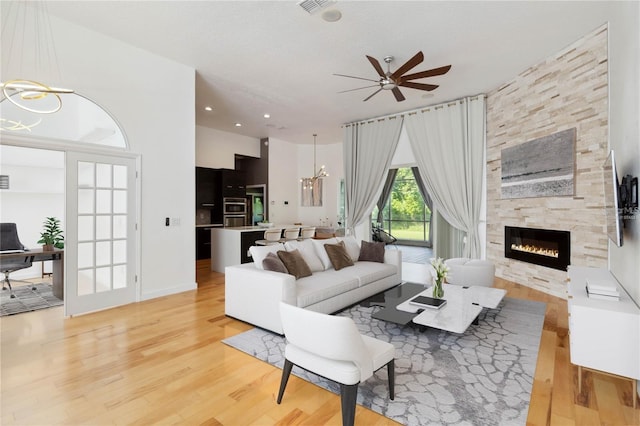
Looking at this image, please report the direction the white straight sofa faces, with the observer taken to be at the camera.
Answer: facing the viewer and to the right of the viewer

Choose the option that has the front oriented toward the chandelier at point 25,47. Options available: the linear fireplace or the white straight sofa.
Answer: the linear fireplace

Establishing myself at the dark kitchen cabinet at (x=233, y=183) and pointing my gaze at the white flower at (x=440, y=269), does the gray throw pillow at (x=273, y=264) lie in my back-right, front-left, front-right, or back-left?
front-right

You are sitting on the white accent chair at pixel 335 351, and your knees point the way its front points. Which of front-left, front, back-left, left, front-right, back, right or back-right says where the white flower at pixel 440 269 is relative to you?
front

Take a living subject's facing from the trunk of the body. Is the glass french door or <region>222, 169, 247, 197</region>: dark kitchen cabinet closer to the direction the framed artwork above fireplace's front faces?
the glass french door

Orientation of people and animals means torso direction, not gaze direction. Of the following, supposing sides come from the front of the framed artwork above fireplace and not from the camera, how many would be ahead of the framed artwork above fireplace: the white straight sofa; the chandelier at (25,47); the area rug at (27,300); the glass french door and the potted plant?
5

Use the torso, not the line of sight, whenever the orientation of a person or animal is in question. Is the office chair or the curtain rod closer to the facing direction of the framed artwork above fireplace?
the office chair

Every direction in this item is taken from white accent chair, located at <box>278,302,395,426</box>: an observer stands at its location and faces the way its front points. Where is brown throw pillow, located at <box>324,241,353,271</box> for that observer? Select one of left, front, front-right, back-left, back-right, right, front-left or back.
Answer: front-left

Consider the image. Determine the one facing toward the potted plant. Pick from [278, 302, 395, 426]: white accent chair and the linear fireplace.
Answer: the linear fireplace

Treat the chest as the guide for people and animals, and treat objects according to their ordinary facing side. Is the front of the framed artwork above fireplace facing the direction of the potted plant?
yes

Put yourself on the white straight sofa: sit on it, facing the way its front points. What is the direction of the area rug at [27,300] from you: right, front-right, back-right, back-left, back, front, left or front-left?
back-right

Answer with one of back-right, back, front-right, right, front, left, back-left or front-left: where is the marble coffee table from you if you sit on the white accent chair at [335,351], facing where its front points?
front

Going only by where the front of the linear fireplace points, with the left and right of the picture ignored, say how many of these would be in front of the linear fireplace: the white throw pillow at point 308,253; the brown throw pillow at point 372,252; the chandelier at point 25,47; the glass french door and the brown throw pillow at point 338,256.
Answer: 5
